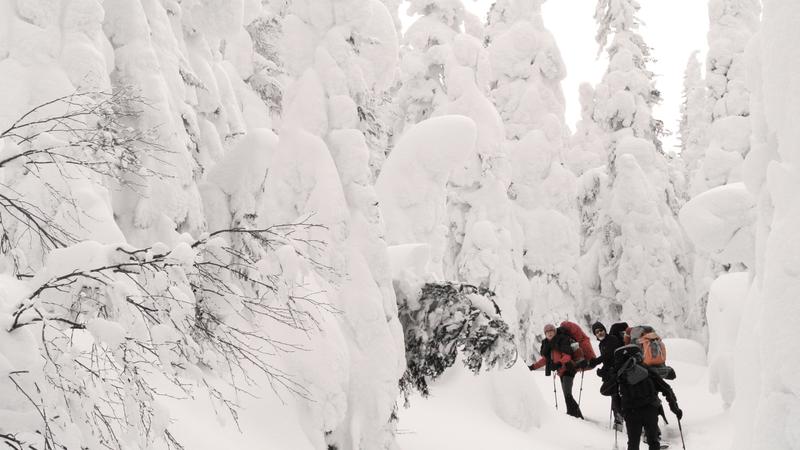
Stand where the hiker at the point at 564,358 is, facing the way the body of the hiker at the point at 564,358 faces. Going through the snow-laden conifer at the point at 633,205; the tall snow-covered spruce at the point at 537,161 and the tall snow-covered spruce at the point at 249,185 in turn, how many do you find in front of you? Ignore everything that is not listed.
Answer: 1

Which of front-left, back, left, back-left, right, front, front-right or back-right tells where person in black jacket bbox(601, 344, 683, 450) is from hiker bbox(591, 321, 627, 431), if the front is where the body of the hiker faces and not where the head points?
front-left

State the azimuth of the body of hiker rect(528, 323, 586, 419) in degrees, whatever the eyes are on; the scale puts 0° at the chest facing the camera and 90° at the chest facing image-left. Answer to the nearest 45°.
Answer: approximately 45°

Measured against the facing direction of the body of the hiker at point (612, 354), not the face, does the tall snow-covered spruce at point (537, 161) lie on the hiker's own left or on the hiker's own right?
on the hiker's own right

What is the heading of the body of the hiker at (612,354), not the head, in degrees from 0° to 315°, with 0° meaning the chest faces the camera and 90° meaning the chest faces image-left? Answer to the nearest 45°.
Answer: approximately 45°

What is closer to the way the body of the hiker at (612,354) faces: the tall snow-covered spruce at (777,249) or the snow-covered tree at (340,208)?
the snow-covered tree

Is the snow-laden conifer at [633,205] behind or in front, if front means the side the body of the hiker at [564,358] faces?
behind

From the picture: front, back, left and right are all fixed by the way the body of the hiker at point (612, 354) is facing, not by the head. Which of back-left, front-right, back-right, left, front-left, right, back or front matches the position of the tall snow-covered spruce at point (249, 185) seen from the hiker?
front

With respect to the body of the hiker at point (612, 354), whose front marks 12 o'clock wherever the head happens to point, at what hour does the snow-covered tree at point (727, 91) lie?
The snow-covered tree is roughly at 5 o'clock from the hiker.

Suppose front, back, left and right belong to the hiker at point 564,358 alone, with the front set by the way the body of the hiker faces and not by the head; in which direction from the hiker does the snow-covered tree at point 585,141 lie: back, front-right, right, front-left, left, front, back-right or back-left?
back-right

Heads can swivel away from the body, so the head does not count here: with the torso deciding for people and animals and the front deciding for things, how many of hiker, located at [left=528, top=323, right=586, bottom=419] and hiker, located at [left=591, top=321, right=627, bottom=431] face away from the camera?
0

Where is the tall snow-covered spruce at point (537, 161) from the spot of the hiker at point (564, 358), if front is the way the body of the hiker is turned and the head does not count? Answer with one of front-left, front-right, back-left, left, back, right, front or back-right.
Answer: back-right

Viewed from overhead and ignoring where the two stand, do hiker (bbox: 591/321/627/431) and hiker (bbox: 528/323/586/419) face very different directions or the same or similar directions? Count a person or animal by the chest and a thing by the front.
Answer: same or similar directions

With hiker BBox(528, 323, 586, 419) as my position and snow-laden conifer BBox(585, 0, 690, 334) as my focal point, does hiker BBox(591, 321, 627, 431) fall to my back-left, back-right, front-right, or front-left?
back-right

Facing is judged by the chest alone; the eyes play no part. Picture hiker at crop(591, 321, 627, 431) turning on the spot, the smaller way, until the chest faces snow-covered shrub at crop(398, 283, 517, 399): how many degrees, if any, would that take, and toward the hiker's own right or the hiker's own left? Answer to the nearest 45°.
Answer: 0° — they already face it

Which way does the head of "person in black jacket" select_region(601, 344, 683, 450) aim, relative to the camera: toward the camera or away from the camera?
away from the camera
